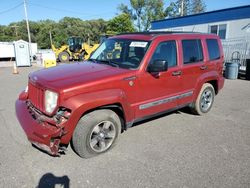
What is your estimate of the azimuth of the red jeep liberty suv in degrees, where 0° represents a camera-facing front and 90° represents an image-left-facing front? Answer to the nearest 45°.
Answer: approximately 45°
